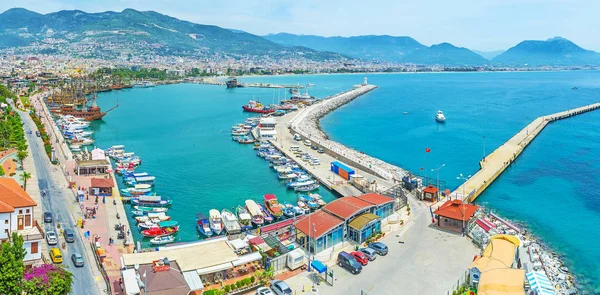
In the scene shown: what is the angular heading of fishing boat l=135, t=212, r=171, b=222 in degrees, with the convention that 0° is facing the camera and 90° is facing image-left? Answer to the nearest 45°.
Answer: approximately 270°

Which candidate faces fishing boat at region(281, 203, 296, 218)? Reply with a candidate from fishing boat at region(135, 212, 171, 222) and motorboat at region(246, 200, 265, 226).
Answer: fishing boat at region(135, 212, 171, 222)

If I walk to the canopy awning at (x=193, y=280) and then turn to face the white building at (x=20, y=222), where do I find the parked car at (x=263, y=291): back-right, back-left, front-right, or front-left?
back-right

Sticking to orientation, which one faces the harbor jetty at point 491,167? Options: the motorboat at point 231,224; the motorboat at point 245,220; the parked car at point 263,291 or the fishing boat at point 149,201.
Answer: the fishing boat

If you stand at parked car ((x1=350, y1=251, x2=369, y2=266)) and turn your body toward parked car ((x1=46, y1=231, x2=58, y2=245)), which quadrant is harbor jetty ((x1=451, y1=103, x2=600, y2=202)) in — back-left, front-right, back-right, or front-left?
back-right

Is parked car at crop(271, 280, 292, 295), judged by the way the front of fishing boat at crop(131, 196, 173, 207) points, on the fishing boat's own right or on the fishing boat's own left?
on the fishing boat's own right

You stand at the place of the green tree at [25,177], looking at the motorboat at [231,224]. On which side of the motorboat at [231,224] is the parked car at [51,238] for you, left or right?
right

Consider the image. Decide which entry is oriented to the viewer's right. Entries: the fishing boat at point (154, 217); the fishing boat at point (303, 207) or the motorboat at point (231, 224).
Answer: the fishing boat at point (154, 217)

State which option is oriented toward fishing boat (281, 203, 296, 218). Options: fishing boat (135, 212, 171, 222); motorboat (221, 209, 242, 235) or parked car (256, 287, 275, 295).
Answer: fishing boat (135, 212, 171, 222)

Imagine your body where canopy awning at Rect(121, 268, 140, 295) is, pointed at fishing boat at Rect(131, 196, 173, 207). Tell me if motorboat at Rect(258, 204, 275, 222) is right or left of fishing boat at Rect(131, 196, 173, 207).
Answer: right

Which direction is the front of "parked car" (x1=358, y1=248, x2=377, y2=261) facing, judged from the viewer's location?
facing away from the viewer and to the left of the viewer

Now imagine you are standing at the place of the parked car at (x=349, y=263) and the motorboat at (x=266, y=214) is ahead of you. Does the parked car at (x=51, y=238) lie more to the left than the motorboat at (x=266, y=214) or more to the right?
left

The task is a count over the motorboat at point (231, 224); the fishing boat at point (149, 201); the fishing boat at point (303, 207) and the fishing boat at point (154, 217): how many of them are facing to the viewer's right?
2
